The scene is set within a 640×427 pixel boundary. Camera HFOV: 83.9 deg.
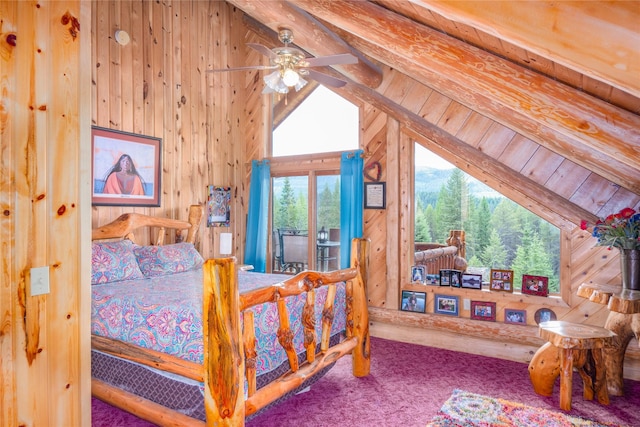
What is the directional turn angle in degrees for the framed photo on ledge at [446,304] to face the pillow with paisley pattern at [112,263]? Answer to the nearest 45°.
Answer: approximately 45° to its right

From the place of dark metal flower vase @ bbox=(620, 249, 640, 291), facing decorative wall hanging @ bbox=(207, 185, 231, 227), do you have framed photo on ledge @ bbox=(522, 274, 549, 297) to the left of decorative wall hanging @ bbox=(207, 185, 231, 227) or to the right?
right

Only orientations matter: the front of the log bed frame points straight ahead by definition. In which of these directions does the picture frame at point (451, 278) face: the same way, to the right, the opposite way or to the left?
to the right

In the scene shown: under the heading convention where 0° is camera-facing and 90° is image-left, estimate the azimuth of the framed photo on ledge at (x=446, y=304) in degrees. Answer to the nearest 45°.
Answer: approximately 0°

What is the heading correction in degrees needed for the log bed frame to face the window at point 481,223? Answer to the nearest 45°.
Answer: approximately 90° to its left
